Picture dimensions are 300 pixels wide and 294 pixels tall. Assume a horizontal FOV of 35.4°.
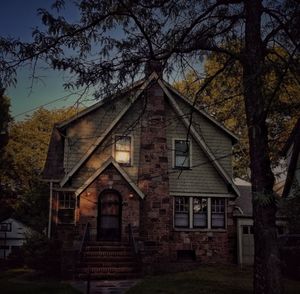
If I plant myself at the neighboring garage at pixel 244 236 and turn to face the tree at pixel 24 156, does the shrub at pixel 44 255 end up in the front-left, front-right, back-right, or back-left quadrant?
front-left

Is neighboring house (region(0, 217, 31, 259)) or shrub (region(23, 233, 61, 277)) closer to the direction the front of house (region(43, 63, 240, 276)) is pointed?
the shrub

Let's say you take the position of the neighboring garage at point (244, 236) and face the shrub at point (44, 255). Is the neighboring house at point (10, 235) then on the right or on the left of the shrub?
right

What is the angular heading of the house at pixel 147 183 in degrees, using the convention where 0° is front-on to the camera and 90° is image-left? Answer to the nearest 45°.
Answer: approximately 0°

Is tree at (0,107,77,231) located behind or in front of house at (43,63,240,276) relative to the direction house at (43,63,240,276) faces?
behind

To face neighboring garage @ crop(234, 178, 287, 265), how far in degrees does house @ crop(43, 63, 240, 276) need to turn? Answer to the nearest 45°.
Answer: approximately 90° to its left

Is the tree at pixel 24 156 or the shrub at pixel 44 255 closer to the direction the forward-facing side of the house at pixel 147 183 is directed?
the shrub

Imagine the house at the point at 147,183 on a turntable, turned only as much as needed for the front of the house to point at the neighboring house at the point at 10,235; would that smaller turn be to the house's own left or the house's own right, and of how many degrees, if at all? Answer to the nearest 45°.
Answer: approximately 135° to the house's own right
